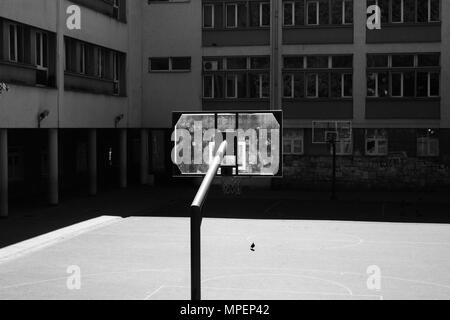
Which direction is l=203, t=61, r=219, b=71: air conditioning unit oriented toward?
toward the camera

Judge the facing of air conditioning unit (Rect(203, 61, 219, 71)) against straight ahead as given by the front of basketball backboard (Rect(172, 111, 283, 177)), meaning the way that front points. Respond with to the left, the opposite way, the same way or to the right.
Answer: the opposite way

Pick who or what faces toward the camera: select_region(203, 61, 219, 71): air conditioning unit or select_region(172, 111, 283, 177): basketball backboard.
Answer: the air conditioning unit

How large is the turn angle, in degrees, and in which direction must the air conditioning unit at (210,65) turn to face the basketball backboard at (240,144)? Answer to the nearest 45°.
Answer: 0° — it already faces it

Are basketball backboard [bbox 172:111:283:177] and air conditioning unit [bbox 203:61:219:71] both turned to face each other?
yes

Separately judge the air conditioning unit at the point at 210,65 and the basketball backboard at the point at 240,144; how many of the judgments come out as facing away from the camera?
1

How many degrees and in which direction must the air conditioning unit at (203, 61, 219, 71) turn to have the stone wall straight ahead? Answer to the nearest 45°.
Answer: approximately 90° to its left

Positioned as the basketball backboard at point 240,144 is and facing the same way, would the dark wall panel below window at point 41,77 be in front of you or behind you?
in front

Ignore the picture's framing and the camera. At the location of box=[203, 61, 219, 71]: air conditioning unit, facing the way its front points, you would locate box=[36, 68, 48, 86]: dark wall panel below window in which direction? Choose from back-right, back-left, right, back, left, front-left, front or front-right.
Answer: front-right

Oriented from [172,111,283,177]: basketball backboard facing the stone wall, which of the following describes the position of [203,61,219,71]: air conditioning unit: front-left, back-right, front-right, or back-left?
front-left

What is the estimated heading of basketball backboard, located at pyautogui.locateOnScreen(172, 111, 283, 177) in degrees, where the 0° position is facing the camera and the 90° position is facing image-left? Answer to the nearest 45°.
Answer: approximately 180°

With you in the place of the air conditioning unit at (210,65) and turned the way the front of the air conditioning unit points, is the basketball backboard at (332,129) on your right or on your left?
on your left

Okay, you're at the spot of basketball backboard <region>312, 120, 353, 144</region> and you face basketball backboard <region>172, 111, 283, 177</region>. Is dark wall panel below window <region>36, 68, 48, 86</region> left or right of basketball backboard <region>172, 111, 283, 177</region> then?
right
